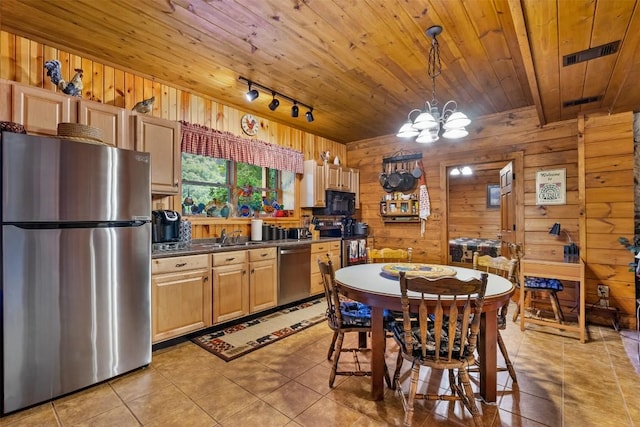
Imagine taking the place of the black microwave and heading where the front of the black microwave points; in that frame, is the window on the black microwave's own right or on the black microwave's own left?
on the black microwave's own right

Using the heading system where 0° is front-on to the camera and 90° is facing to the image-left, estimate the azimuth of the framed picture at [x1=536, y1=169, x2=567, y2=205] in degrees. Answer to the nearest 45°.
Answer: approximately 0°

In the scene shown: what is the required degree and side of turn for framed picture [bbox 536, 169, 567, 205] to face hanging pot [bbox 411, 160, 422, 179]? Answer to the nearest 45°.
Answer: approximately 90° to its right

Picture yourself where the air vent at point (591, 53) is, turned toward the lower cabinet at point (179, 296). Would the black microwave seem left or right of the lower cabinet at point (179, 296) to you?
right

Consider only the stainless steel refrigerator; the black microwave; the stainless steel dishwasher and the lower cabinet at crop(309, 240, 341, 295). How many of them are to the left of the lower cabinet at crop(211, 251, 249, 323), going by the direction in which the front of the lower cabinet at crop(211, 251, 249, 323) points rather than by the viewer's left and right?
3

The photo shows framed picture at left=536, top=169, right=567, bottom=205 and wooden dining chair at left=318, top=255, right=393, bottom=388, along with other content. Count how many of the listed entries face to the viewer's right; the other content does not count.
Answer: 1

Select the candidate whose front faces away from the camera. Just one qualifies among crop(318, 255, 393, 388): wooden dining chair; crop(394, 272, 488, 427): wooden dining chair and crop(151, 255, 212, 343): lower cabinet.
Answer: crop(394, 272, 488, 427): wooden dining chair

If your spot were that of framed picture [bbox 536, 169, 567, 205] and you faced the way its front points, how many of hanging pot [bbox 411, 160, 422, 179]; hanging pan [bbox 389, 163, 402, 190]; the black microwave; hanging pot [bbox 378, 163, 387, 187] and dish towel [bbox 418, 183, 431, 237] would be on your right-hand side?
5

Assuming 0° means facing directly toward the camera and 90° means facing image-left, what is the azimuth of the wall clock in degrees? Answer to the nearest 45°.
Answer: approximately 315°

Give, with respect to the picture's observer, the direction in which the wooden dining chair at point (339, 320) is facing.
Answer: facing to the right of the viewer

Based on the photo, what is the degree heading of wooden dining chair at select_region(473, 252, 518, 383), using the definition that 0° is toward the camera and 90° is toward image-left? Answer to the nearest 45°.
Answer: approximately 45°

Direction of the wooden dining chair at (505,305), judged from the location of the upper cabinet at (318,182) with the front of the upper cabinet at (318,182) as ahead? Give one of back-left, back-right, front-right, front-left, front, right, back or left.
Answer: front

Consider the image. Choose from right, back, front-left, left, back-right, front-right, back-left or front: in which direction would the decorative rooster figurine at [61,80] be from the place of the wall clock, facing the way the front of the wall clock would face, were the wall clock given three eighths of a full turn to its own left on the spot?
back-left

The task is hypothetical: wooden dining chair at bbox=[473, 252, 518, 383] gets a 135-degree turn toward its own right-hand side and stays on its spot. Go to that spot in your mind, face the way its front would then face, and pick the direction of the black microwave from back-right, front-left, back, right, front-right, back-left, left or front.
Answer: front-left

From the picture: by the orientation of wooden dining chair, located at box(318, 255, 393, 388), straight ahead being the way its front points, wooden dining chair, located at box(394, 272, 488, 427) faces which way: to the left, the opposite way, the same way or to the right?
to the left
